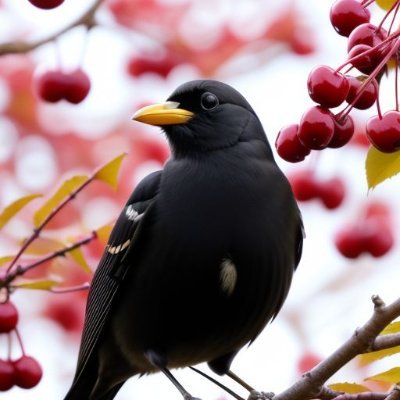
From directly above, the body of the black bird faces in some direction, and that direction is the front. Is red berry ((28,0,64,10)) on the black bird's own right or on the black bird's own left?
on the black bird's own right

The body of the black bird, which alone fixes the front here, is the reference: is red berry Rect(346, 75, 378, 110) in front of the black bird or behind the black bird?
in front

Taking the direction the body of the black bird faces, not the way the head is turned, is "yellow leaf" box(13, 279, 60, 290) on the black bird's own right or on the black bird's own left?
on the black bird's own right

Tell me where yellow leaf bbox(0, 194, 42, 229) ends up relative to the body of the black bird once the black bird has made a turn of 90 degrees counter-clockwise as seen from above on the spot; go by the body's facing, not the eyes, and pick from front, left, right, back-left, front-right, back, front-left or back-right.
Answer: back

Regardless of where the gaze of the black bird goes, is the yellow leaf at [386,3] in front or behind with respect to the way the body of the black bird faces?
in front

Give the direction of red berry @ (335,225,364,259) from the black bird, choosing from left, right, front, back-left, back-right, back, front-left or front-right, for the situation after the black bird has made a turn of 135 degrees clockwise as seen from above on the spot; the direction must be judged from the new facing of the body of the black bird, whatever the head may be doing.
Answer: back-right

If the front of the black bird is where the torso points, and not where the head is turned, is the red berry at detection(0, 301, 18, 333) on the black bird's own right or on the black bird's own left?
on the black bird's own right

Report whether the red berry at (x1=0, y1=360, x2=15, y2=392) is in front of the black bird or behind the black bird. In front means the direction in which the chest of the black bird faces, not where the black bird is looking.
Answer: behind

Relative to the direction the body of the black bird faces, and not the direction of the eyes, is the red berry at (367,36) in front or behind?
in front

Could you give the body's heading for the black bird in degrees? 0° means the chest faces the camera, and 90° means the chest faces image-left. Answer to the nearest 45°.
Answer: approximately 315°
